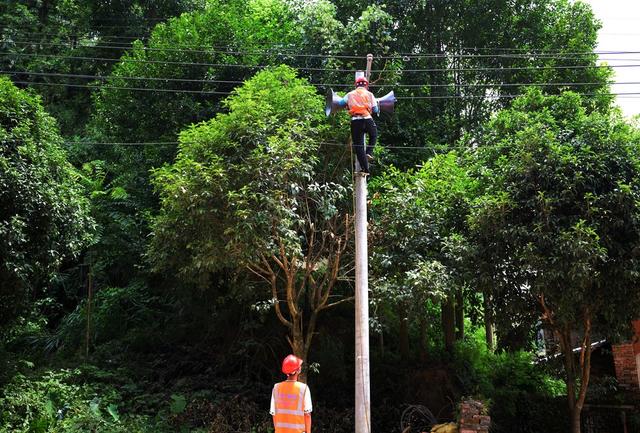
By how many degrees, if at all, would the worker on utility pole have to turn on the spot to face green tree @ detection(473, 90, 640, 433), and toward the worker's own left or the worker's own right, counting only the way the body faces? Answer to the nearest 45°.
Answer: approximately 45° to the worker's own right

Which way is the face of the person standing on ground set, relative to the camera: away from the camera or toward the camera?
away from the camera

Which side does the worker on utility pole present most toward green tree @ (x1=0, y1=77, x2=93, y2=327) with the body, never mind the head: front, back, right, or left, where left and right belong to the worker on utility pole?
left

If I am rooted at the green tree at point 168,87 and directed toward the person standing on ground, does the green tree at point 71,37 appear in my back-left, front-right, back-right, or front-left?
back-right

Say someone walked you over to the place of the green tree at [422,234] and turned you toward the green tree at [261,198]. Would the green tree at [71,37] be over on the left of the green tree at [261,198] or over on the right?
right

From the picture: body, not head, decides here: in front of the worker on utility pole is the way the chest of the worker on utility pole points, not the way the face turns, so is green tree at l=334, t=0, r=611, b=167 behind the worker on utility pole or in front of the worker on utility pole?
in front

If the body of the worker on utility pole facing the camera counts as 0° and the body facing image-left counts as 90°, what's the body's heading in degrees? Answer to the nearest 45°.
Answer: approximately 180°

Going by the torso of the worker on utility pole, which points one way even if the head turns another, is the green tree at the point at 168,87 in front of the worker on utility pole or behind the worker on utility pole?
in front
